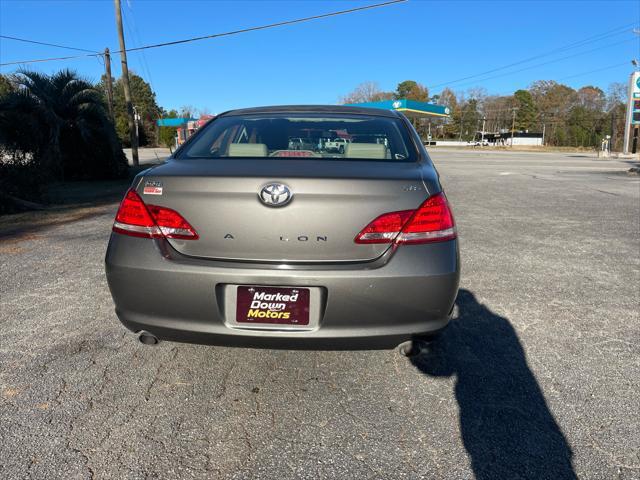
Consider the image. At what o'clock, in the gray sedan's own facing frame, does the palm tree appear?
The palm tree is roughly at 11 o'clock from the gray sedan.

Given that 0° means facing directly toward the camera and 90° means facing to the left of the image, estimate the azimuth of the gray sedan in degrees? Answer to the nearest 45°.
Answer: approximately 180°

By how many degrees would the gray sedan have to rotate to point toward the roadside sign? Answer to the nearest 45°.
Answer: approximately 45° to its right

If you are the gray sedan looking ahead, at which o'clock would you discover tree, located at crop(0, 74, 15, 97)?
The tree is roughly at 11 o'clock from the gray sedan.
